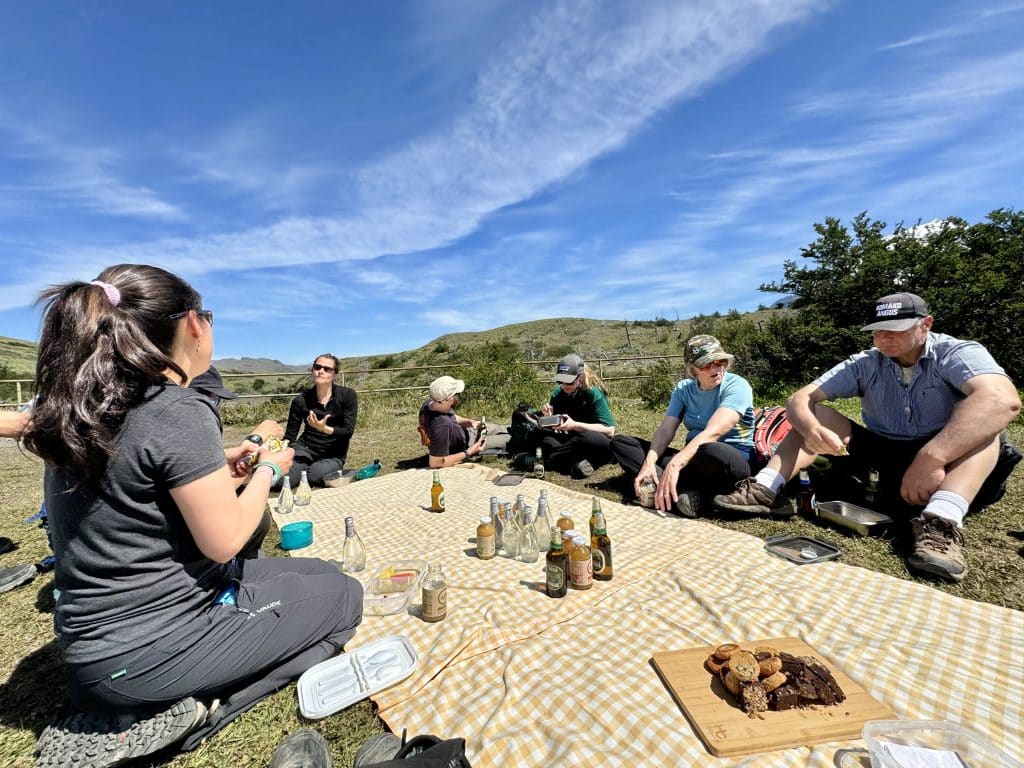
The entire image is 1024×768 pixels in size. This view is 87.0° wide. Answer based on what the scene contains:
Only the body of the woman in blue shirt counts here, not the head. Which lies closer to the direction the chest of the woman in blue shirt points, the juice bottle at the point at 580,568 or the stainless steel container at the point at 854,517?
the juice bottle

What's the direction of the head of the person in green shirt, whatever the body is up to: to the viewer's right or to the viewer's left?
to the viewer's left

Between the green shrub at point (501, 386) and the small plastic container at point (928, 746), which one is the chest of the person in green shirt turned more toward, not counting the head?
the small plastic container

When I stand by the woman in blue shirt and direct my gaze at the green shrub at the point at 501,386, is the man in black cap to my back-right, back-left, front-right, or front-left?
back-right

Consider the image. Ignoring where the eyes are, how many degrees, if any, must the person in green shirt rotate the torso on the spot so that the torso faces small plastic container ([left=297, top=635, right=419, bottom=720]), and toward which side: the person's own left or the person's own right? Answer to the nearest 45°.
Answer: approximately 45° to the person's own left

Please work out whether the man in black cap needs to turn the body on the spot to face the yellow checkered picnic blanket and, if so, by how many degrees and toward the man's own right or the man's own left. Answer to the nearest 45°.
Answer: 0° — they already face it

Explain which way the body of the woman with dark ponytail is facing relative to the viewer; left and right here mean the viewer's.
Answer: facing away from the viewer and to the right of the viewer

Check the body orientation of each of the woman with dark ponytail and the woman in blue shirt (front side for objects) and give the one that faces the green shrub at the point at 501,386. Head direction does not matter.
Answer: the woman with dark ponytail
